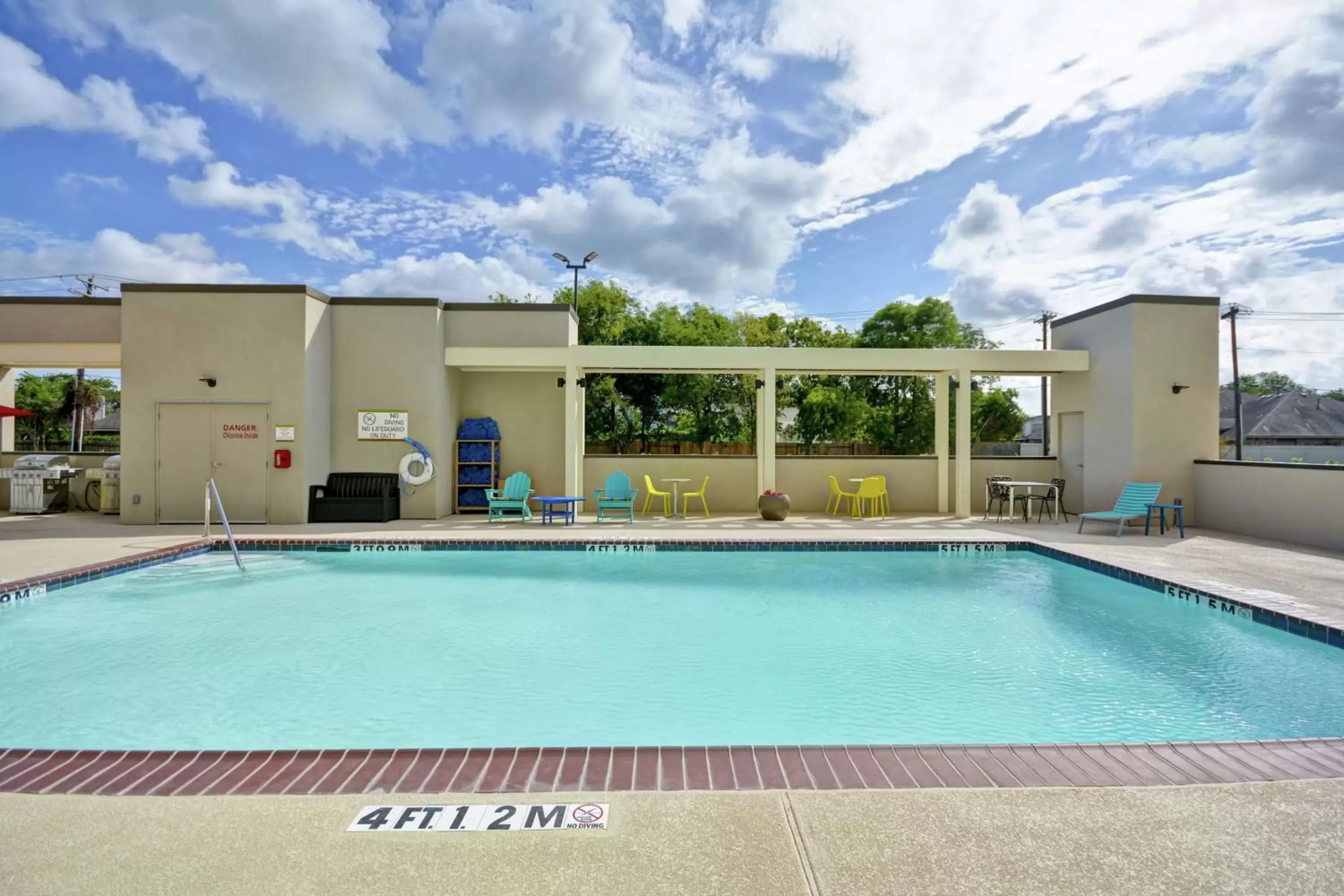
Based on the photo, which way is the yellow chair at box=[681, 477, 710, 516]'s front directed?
to the viewer's left

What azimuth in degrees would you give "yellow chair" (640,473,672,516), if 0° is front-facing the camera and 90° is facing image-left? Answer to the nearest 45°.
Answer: approximately 270°

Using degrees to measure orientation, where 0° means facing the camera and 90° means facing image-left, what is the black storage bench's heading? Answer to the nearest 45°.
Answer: approximately 0°

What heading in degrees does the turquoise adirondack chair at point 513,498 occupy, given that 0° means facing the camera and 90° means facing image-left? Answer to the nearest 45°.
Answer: approximately 45°

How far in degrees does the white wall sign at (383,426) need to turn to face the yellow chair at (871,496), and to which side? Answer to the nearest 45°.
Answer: approximately 90° to its left

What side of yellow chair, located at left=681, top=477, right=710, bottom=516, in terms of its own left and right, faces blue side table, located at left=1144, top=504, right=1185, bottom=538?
back

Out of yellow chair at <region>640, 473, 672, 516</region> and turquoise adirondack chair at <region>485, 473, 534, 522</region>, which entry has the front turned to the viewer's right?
the yellow chair

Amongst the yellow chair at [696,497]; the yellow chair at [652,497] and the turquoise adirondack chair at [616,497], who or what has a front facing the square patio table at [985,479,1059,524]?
the yellow chair at [652,497]

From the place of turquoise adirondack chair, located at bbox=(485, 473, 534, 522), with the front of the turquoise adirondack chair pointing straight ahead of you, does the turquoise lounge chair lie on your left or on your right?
on your left

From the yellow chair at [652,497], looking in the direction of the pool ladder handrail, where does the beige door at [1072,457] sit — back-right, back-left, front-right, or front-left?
back-left

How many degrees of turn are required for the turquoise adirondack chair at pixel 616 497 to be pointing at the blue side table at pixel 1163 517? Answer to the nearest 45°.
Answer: approximately 90° to its left

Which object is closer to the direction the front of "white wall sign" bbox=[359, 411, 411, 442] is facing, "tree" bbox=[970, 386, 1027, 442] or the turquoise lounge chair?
the turquoise lounge chair

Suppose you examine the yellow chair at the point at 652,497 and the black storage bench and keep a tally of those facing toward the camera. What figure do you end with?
1
